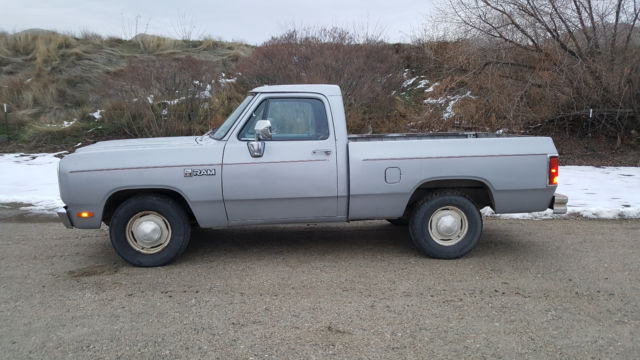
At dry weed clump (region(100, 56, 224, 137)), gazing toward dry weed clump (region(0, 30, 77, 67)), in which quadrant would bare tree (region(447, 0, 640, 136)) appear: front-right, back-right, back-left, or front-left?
back-right

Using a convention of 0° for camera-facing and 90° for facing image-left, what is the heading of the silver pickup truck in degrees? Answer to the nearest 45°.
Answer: approximately 90°

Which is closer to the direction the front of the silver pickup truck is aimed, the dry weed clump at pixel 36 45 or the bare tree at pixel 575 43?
the dry weed clump

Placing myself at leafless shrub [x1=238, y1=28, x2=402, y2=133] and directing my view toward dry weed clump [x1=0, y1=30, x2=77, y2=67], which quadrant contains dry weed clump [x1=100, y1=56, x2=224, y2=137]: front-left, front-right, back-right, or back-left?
front-left

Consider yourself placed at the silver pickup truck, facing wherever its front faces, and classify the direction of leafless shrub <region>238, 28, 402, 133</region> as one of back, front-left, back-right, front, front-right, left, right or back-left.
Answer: right

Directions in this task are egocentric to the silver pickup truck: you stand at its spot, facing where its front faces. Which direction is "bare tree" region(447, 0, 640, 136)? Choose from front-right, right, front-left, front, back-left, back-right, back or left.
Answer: back-right

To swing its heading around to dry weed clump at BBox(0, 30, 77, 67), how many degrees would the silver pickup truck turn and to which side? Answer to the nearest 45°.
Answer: approximately 45° to its right
